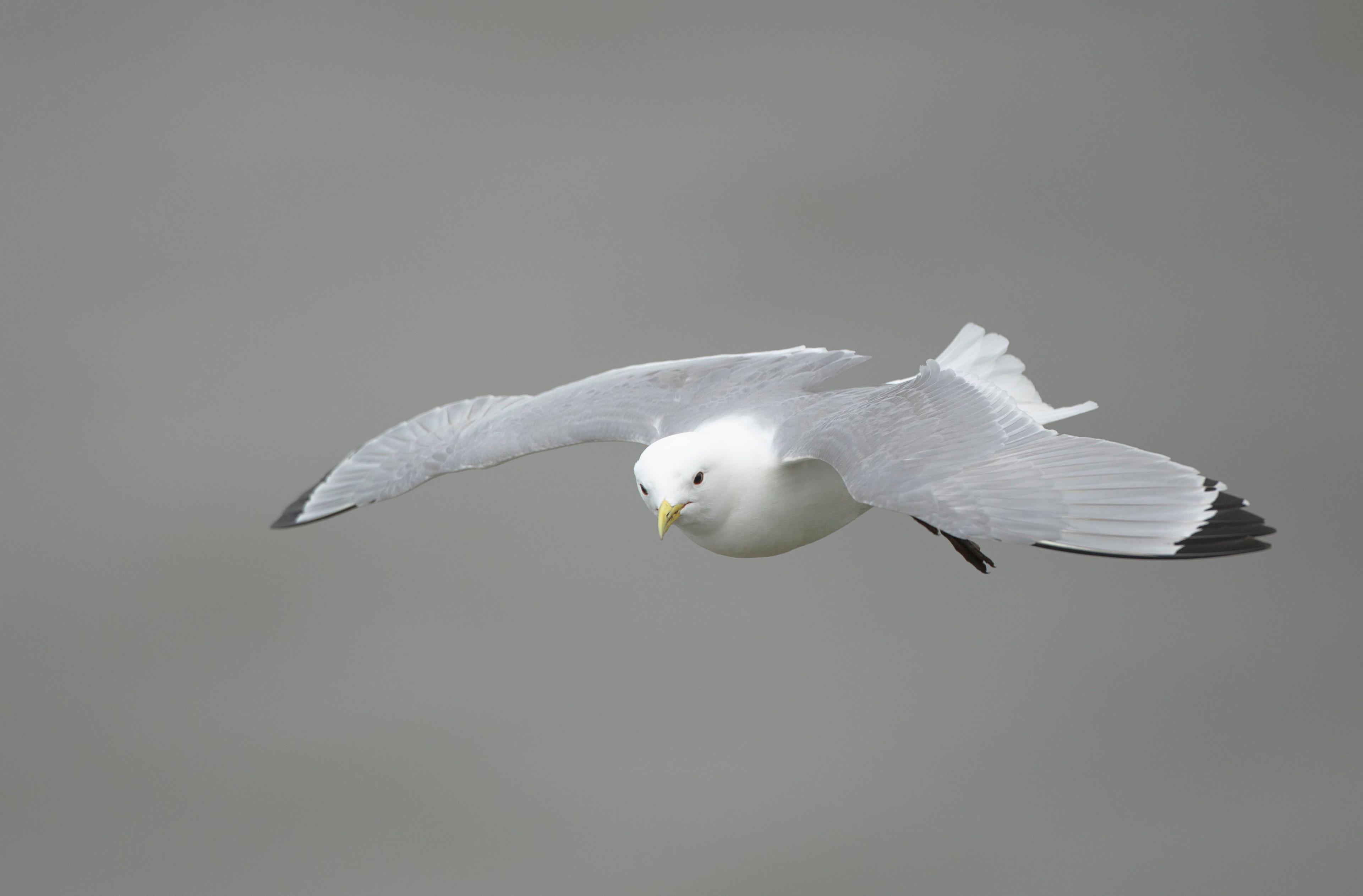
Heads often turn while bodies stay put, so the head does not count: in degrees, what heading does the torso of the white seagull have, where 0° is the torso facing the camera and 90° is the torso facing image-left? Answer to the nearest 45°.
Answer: approximately 45°
